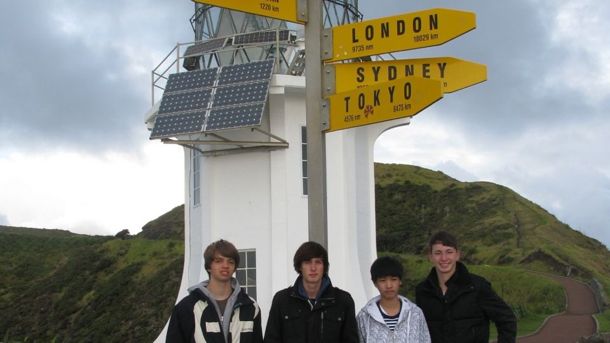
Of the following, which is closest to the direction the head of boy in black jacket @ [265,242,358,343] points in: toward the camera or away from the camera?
toward the camera

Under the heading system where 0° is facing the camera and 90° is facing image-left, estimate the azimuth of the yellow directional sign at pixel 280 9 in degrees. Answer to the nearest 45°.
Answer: approximately 315°

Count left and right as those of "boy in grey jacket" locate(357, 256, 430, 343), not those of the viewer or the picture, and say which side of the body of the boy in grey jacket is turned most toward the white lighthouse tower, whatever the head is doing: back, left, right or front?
back

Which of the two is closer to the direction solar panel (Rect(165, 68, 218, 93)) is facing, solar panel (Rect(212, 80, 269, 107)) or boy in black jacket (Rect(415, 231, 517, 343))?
the boy in black jacket

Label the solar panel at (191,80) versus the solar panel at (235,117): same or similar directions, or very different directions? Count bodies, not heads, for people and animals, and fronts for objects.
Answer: same or similar directions

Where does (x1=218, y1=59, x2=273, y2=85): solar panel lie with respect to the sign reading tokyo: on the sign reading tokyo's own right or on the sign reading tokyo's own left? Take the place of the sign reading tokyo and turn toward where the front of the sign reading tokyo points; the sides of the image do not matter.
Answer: on the sign reading tokyo's own right

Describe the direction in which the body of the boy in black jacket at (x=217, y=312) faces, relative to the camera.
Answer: toward the camera

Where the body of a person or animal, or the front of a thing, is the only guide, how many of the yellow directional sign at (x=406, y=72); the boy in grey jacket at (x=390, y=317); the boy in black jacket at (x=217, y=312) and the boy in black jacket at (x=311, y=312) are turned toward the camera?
4

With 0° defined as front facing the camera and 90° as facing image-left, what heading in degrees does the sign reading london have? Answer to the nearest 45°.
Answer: approximately 45°

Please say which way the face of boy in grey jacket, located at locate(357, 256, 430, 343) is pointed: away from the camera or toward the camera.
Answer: toward the camera

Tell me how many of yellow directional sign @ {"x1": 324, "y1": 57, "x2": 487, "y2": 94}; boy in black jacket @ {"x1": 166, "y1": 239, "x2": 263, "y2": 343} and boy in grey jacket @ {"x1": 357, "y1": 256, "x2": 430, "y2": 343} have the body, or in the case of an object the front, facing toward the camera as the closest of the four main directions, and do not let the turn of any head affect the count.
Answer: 3

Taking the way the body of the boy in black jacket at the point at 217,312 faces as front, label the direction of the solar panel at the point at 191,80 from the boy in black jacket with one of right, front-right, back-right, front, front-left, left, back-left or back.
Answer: back
